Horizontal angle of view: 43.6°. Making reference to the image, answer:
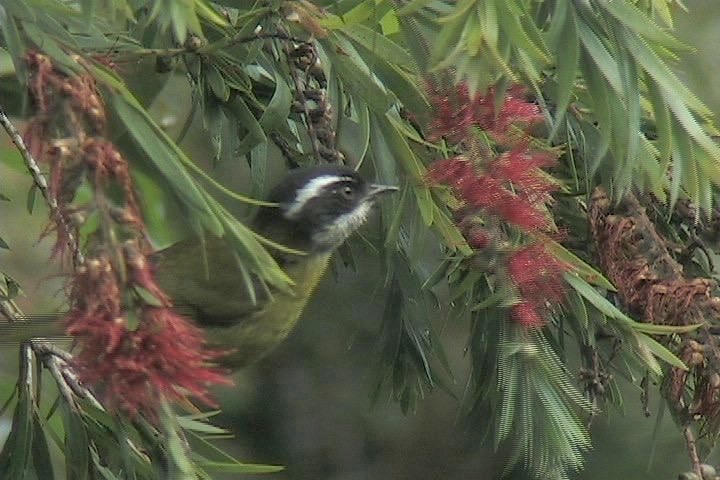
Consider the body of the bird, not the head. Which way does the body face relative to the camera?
to the viewer's right
